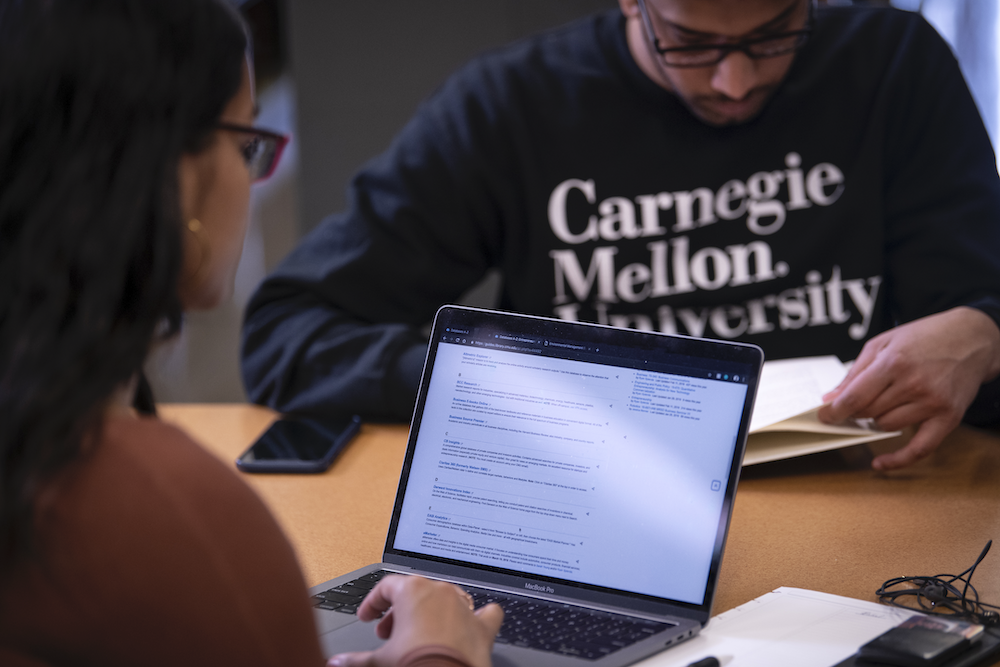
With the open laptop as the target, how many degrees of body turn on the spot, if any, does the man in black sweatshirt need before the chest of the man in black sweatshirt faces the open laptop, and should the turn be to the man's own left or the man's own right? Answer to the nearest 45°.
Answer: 0° — they already face it

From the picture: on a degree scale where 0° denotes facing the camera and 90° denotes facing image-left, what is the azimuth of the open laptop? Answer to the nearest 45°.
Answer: approximately 45°

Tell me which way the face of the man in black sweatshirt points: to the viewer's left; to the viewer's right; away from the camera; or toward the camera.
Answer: toward the camera

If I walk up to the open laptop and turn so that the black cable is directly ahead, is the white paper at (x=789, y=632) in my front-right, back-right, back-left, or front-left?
front-right

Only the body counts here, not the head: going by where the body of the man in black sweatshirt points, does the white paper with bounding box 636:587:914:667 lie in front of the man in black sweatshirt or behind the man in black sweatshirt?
in front

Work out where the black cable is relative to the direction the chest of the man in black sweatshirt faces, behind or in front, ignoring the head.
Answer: in front

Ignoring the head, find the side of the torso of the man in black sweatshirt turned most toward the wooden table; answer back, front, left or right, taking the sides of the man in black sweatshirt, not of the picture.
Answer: front

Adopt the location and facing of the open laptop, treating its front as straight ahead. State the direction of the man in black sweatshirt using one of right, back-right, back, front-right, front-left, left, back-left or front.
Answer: back-right

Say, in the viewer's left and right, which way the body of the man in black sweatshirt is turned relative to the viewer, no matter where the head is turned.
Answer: facing the viewer
